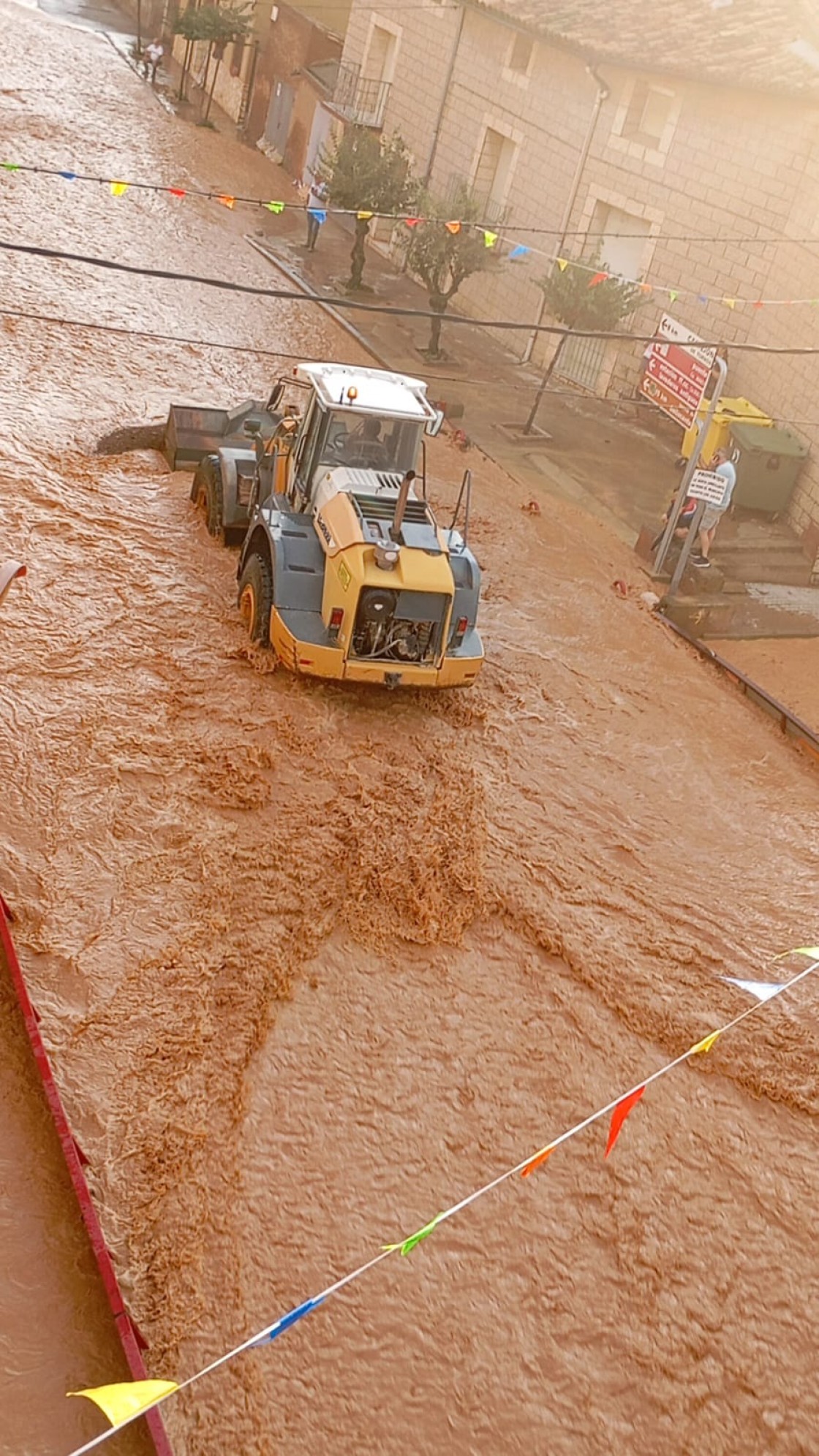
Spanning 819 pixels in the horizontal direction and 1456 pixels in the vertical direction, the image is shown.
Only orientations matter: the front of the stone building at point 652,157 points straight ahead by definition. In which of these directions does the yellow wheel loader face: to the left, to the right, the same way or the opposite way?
to the right

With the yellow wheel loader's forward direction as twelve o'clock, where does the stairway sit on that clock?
The stairway is roughly at 3 o'clock from the yellow wheel loader.

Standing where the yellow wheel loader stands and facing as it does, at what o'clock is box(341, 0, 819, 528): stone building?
The stone building is roughly at 2 o'clock from the yellow wheel loader.

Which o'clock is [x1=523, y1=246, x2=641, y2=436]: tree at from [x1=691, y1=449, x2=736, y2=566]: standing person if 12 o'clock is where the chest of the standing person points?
The tree is roughly at 2 o'clock from the standing person.

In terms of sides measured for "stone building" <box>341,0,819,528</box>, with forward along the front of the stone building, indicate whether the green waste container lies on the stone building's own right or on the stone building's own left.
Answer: on the stone building's own left

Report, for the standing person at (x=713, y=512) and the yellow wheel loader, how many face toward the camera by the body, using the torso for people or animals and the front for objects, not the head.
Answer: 0

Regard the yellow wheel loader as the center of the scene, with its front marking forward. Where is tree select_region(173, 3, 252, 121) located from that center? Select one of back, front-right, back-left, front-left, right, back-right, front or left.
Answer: front-right

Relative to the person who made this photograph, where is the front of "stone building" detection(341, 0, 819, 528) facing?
facing the viewer and to the left of the viewer

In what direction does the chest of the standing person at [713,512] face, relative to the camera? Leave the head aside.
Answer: to the viewer's left

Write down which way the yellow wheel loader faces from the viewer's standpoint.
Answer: facing away from the viewer and to the left of the viewer

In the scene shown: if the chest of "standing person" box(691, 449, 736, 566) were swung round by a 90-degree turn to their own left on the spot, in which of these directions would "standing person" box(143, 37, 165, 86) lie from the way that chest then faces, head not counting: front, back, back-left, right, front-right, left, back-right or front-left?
back-right

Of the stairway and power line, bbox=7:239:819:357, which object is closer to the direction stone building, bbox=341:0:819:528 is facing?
the power line
